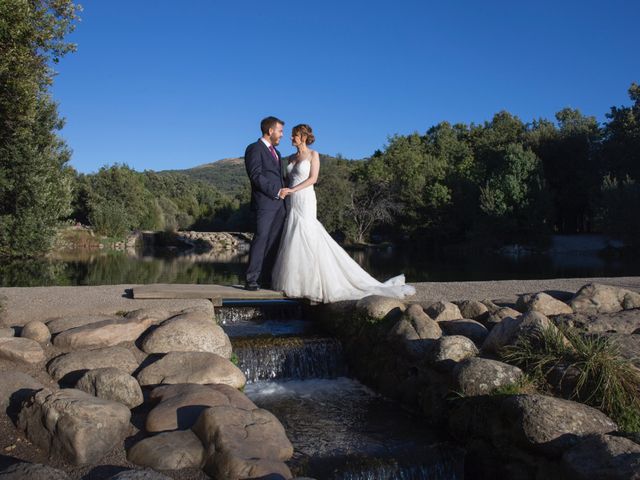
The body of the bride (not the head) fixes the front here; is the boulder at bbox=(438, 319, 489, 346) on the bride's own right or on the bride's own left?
on the bride's own left

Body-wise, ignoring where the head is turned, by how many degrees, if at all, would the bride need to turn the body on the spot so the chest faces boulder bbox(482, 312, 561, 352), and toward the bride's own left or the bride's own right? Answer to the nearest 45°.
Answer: approximately 90° to the bride's own left

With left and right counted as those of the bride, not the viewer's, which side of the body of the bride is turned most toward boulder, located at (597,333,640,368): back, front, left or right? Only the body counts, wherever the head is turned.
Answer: left

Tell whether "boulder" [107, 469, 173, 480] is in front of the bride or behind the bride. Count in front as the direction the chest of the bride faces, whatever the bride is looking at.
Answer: in front

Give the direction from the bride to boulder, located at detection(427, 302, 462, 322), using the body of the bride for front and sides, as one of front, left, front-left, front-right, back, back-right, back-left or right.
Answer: left

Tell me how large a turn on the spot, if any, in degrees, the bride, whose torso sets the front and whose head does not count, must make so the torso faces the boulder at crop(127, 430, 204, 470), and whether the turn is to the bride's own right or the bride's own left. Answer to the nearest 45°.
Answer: approximately 45° to the bride's own left

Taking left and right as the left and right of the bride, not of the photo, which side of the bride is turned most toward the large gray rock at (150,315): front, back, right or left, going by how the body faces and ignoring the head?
front

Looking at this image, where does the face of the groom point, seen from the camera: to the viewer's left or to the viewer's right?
to the viewer's right

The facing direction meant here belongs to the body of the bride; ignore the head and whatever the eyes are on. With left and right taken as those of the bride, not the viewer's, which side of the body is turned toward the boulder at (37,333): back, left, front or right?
front

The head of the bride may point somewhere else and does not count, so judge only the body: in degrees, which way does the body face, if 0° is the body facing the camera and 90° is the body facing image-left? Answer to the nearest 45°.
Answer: approximately 45°

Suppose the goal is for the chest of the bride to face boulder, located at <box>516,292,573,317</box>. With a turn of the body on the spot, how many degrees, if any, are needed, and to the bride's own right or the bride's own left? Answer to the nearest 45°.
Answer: approximately 90° to the bride's own left

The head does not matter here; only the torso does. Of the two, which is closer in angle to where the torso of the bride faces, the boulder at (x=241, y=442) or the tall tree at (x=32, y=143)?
the boulder

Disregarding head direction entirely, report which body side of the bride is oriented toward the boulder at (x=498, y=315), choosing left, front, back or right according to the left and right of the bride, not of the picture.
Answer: left

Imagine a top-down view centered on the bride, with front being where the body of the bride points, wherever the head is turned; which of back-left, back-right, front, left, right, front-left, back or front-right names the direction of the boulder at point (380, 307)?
left

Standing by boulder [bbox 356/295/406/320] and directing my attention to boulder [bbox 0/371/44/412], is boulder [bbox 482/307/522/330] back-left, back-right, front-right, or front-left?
back-left

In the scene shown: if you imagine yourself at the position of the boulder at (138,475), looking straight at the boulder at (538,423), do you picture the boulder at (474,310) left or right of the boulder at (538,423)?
left

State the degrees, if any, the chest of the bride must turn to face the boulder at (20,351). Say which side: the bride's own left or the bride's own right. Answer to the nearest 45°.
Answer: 0° — they already face it

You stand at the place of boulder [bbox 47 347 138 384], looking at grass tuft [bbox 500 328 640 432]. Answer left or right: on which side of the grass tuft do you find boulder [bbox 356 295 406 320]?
left
